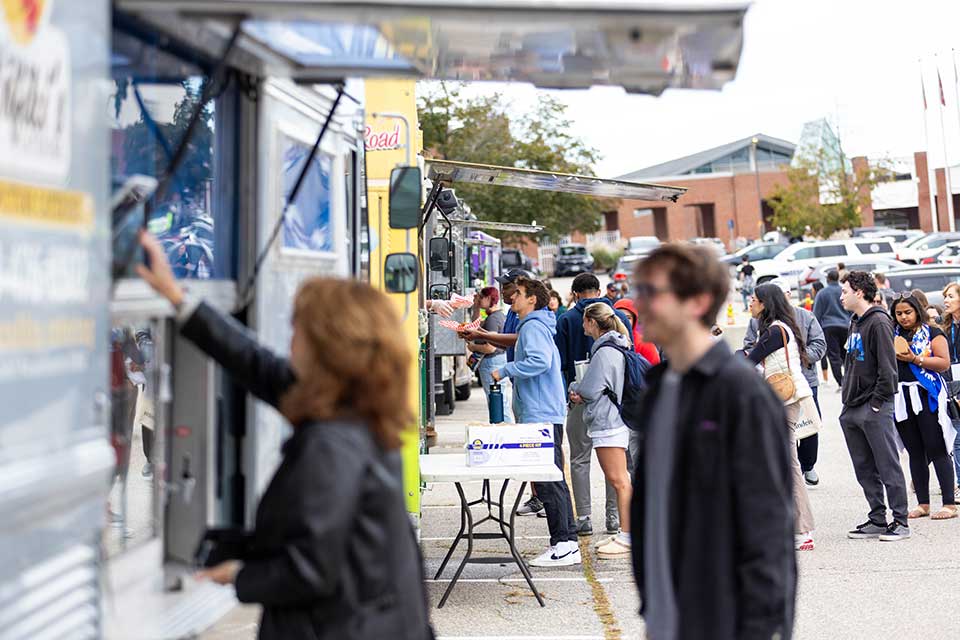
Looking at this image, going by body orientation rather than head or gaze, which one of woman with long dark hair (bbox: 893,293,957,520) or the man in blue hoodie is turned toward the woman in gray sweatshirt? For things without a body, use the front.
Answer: the woman with long dark hair

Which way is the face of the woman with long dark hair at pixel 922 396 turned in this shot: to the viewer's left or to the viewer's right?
to the viewer's left

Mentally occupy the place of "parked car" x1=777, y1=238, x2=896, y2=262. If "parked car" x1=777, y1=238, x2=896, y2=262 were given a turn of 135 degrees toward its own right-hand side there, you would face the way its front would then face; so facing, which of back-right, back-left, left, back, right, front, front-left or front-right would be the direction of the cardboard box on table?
back-right

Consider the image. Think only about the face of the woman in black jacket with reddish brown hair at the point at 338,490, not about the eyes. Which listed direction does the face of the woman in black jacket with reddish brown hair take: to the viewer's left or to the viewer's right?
to the viewer's left

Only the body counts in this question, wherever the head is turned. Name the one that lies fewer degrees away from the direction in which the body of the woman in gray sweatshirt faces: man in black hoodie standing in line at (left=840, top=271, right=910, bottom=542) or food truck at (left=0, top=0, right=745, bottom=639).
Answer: the food truck

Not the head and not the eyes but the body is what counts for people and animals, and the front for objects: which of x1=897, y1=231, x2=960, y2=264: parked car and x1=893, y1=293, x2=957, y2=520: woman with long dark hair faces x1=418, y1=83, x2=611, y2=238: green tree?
the parked car

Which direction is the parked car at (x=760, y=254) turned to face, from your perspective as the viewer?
facing to the left of the viewer

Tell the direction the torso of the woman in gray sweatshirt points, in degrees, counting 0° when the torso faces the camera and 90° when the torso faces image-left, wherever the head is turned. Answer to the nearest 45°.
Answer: approximately 90°

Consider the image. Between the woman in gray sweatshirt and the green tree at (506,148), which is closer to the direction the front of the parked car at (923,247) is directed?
the green tree

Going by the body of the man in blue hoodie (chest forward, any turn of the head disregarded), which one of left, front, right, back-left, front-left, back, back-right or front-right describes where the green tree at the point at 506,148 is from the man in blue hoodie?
right

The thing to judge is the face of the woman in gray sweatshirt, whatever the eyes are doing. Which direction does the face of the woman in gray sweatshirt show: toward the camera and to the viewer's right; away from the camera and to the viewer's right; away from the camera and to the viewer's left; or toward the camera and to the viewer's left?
away from the camera and to the viewer's left

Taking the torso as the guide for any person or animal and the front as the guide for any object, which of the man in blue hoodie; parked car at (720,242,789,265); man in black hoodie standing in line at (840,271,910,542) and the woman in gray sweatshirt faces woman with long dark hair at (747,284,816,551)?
the man in black hoodie standing in line

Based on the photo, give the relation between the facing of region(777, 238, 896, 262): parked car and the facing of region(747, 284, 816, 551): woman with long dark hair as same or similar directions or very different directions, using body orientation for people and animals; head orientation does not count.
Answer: same or similar directions

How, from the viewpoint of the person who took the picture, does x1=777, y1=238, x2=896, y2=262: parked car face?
facing to the left of the viewer

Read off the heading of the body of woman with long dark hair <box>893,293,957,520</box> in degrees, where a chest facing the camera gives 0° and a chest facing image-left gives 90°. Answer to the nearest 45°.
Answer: approximately 45°

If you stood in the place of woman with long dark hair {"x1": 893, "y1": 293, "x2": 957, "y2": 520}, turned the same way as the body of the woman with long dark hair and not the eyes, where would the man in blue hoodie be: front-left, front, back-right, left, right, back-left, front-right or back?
front

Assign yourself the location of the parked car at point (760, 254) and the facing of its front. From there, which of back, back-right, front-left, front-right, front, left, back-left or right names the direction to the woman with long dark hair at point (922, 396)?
left
